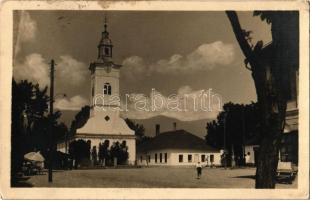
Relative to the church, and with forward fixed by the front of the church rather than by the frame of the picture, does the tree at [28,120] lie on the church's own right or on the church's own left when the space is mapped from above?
on the church's own right

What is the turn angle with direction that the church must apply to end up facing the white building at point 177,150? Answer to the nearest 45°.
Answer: approximately 90° to its left

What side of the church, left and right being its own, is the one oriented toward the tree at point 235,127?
left

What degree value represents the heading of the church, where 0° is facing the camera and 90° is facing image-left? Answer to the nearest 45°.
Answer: approximately 0°
